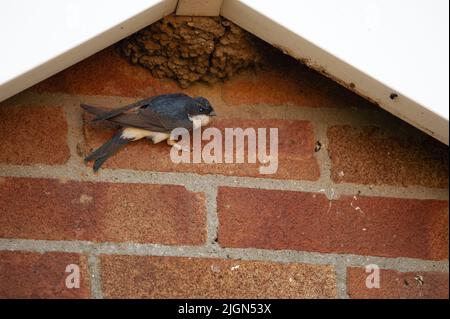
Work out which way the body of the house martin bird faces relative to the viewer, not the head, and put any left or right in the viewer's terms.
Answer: facing to the right of the viewer
